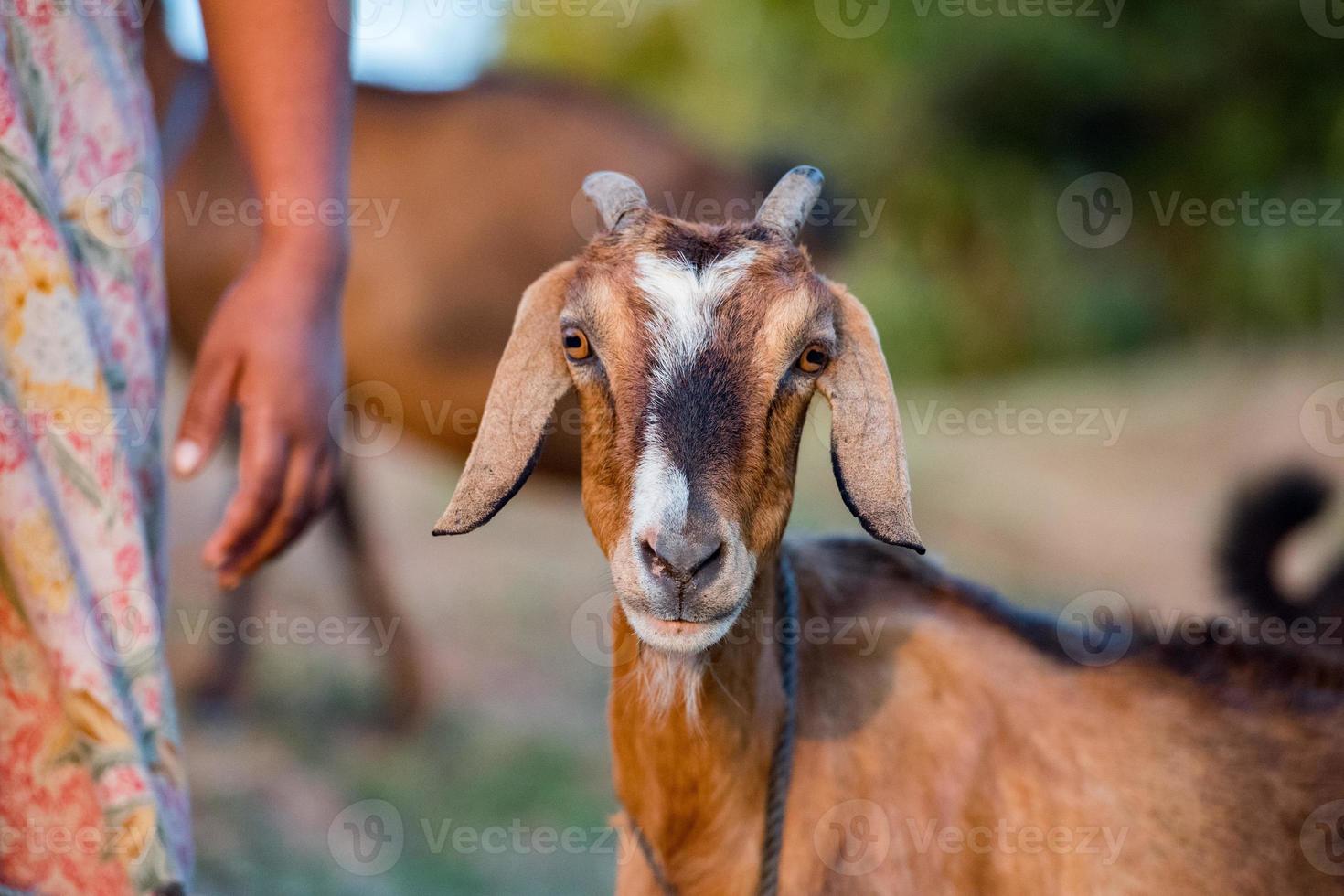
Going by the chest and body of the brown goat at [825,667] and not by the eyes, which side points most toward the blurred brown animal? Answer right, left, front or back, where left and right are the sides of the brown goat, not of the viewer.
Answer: right

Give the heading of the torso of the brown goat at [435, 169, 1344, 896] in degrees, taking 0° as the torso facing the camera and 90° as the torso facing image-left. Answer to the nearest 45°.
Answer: approximately 45°
